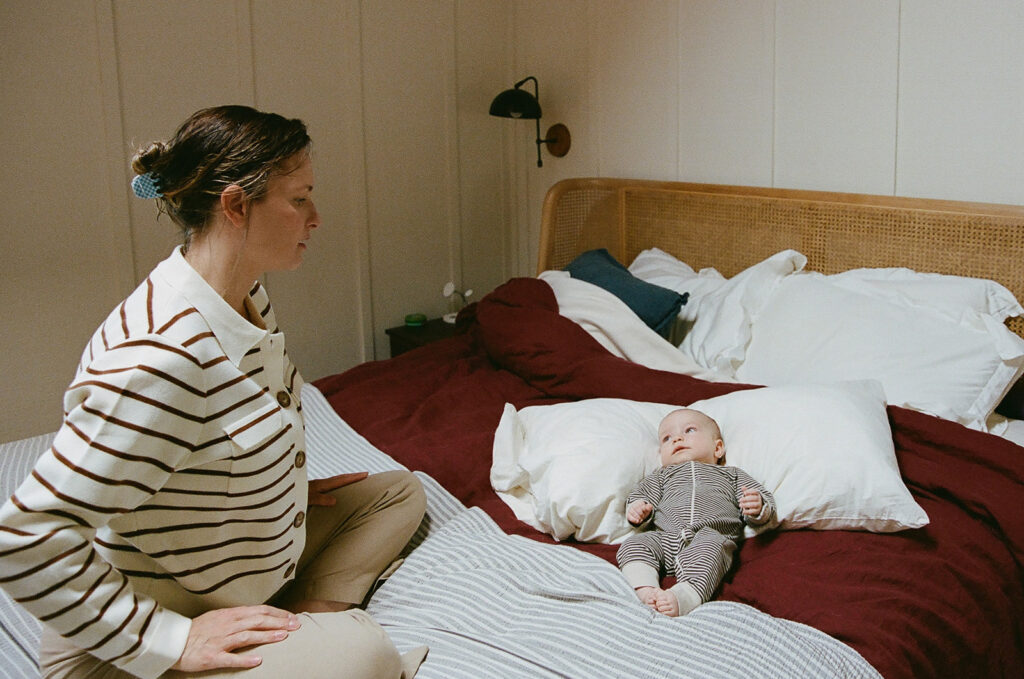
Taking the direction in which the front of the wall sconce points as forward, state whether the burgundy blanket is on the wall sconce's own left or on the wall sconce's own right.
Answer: on the wall sconce's own left

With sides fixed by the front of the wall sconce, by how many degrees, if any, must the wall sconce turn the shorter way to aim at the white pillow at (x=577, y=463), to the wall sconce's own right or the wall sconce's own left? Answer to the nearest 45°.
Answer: approximately 45° to the wall sconce's own left

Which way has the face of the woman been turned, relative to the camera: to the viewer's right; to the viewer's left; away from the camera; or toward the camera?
to the viewer's right

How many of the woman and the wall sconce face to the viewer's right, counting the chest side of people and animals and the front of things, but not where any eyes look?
1

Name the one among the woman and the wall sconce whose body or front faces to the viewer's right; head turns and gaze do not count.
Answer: the woman

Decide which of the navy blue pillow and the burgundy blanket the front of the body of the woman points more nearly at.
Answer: the burgundy blanket

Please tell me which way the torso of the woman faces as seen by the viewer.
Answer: to the viewer's right
